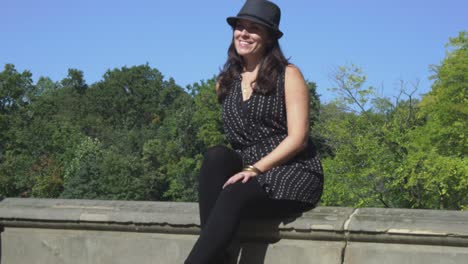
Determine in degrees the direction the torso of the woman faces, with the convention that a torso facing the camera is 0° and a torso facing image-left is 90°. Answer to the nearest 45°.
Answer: approximately 45°
